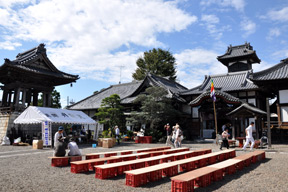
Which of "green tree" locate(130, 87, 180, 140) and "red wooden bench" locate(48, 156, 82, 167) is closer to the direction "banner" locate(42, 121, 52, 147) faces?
the red wooden bench

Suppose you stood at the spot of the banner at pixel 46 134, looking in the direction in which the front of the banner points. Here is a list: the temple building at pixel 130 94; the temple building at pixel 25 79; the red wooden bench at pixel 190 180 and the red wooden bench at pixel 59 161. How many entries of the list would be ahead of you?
2

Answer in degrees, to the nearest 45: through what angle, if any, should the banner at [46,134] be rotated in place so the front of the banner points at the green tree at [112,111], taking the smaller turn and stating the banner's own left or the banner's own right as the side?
approximately 135° to the banner's own left

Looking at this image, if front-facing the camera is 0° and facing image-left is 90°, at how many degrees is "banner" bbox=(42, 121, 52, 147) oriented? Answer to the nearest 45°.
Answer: approximately 0°

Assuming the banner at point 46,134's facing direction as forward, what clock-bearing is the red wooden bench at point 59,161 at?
The red wooden bench is roughly at 12 o'clock from the banner.

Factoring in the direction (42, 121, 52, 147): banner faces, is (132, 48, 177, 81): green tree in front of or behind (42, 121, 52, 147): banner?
behind

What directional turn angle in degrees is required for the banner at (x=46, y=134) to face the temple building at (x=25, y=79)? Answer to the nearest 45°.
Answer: approximately 180°

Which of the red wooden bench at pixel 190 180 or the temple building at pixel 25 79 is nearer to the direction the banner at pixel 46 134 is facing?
the red wooden bench

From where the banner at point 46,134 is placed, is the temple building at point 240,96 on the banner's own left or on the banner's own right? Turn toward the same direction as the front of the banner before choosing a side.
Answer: on the banner's own left

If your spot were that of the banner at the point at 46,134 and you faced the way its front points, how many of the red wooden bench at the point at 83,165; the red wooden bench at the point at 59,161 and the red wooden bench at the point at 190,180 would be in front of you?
3

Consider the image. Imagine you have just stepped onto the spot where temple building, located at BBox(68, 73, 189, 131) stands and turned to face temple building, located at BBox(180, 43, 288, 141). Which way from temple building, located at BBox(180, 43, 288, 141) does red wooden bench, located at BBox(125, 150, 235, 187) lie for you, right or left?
right

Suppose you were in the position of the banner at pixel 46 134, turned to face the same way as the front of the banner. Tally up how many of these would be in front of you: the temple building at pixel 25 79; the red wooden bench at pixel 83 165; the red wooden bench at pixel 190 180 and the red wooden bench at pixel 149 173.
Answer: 3

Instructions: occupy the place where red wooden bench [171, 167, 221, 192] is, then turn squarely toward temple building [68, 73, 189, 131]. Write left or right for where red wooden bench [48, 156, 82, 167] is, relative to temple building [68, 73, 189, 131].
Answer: left

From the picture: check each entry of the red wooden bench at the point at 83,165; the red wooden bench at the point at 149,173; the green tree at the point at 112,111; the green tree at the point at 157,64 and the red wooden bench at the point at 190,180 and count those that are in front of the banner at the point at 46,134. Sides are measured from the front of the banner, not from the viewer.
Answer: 3
